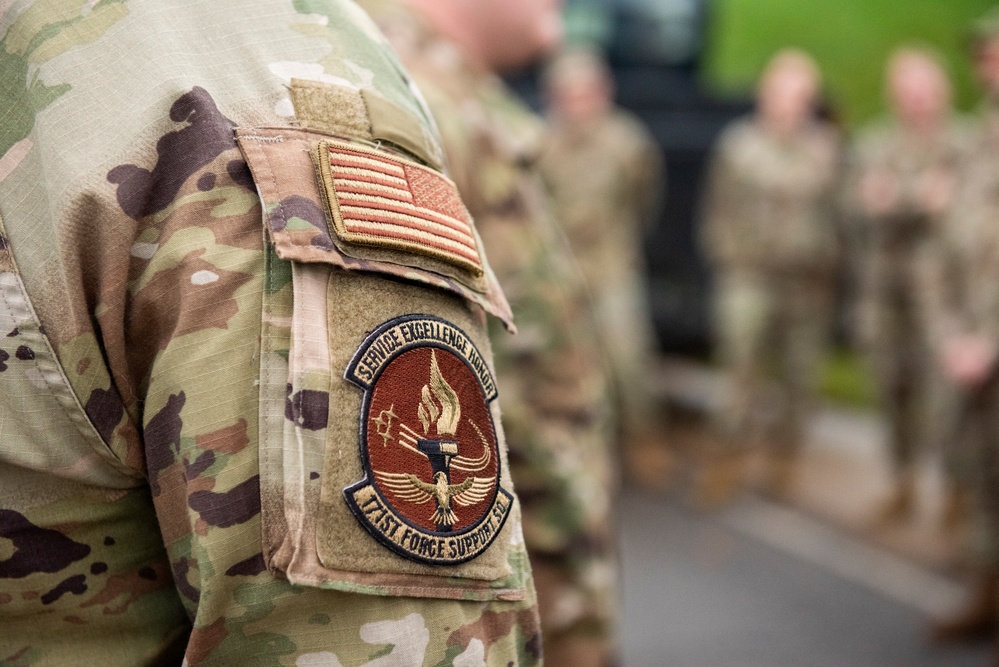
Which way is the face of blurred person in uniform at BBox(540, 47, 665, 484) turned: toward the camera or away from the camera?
toward the camera

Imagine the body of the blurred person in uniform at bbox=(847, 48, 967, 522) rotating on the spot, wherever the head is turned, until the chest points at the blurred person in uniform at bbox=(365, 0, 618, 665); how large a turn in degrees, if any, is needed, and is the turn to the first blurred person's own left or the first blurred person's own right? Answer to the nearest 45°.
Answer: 0° — they already face them

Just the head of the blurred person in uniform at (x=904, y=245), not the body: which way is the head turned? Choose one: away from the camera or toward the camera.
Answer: toward the camera

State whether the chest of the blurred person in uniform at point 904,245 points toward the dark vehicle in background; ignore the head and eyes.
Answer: no

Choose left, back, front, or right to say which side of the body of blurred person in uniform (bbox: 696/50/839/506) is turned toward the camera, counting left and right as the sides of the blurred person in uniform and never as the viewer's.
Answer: front

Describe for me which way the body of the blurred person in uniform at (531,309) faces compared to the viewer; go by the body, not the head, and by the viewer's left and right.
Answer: facing to the right of the viewer

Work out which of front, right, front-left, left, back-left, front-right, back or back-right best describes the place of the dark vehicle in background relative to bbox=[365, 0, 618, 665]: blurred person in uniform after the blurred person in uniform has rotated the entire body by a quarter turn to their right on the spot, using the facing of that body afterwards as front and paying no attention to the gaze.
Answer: back

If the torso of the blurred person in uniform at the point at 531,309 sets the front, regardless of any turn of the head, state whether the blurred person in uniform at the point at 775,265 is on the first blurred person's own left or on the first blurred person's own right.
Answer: on the first blurred person's own left

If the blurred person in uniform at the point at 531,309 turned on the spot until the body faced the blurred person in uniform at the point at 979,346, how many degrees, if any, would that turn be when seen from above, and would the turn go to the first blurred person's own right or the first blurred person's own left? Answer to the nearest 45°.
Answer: approximately 45° to the first blurred person's own left

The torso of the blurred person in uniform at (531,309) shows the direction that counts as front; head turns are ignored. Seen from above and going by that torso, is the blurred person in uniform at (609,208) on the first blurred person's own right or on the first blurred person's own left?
on the first blurred person's own left

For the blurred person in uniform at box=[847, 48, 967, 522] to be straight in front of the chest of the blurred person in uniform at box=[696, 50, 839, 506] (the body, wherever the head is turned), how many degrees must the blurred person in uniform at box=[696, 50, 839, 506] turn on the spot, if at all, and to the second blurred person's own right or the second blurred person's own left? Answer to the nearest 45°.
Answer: approximately 45° to the second blurred person's own left

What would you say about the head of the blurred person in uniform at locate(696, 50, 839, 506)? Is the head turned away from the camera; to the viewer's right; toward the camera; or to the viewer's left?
toward the camera

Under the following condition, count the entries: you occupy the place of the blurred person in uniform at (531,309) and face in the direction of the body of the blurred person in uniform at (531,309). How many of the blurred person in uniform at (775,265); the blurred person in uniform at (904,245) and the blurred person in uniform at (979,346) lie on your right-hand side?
0
